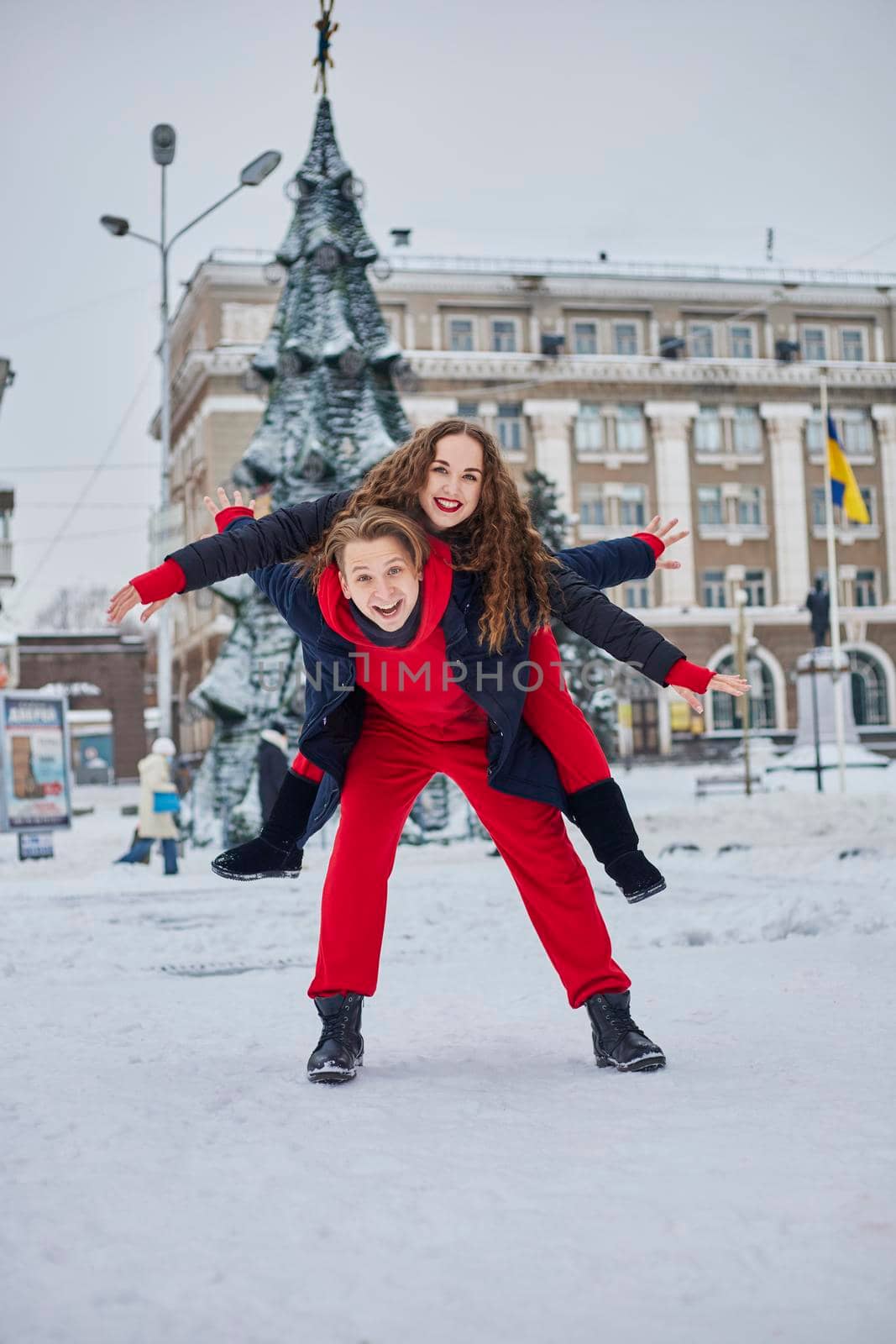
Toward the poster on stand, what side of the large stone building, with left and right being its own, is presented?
front

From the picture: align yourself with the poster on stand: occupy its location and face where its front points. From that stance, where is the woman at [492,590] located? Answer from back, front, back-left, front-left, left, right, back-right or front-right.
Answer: front

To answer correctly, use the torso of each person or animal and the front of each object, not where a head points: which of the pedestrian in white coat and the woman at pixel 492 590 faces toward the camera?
the woman

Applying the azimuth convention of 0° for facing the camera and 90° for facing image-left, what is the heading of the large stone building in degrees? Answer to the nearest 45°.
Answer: approximately 0°

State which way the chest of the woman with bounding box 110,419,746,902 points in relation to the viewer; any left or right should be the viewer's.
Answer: facing the viewer

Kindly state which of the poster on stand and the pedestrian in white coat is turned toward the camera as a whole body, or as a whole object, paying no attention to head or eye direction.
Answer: the poster on stand

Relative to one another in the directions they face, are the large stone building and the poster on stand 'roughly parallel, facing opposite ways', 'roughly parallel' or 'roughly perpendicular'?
roughly parallel

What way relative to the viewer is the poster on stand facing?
toward the camera

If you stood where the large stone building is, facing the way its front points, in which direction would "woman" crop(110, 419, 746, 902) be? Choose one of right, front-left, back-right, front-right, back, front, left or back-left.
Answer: front

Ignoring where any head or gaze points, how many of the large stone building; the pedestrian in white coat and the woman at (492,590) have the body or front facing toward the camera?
2

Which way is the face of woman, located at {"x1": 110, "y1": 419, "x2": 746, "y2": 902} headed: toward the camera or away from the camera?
toward the camera

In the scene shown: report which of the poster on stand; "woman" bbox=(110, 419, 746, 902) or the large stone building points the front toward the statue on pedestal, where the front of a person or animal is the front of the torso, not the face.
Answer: the large stone building

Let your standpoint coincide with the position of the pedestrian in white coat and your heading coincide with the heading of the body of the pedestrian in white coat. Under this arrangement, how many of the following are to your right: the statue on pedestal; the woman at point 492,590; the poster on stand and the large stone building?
1
